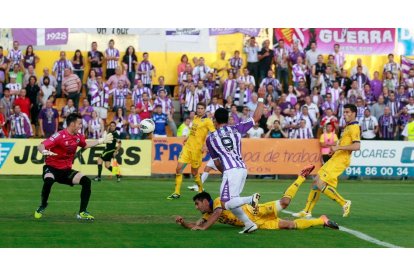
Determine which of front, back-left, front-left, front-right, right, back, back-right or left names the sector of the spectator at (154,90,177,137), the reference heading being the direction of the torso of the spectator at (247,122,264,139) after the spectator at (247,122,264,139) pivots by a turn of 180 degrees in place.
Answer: left

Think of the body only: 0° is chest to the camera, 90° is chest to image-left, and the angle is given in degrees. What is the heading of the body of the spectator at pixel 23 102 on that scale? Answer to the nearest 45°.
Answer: approximately 0°

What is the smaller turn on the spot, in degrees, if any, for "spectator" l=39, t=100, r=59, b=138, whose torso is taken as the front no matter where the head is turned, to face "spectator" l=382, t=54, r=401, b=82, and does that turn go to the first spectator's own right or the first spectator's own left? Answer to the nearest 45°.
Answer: approximately 90° to the first spectator's own left

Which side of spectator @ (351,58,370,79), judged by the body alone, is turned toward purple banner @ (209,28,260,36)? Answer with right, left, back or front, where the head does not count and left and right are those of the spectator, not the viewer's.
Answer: right

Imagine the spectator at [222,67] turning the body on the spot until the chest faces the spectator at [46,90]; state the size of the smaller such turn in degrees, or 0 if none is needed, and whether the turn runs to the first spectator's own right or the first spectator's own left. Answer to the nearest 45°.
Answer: approximately 90° to the first spectator's own right

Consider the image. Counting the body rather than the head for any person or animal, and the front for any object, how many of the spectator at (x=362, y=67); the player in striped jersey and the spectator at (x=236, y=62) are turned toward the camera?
2

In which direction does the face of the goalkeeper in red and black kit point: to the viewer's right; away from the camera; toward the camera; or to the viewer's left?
to the viewer's right

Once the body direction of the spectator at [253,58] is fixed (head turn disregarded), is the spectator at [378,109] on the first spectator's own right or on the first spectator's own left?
on the first spectator's own left

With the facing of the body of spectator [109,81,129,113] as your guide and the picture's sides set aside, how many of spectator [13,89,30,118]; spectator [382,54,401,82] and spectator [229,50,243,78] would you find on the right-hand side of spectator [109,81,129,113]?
1
